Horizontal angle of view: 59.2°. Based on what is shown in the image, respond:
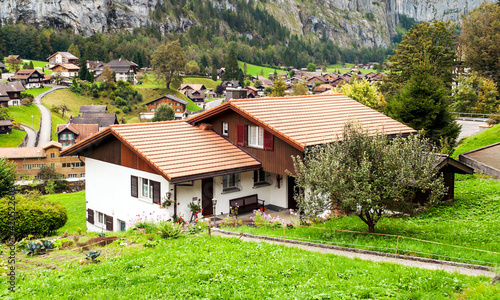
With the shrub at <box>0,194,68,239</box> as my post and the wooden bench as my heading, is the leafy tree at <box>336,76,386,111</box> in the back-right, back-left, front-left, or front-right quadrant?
front-left

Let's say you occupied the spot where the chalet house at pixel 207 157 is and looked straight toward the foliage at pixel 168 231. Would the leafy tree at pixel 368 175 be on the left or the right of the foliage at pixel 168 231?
left

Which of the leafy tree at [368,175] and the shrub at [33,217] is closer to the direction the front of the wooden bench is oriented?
the leafy tree

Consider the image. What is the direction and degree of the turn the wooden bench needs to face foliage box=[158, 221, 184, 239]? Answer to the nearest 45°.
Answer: approximately 45° to its right

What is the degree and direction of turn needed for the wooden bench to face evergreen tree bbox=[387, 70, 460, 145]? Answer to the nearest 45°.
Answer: approximately 90° to its left

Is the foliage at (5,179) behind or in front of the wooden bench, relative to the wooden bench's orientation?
behind

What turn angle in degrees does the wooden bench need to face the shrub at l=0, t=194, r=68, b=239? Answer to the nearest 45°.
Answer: approximately 135° to its right

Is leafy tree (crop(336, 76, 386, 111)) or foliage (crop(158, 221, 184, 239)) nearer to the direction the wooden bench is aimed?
the foliage

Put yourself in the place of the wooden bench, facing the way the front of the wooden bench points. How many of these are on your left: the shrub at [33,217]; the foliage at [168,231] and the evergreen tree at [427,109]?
1

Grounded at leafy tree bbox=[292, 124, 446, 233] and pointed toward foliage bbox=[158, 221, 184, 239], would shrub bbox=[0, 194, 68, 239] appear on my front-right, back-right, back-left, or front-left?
front-right

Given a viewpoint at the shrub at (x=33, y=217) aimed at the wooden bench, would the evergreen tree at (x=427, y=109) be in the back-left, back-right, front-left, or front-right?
front-left
